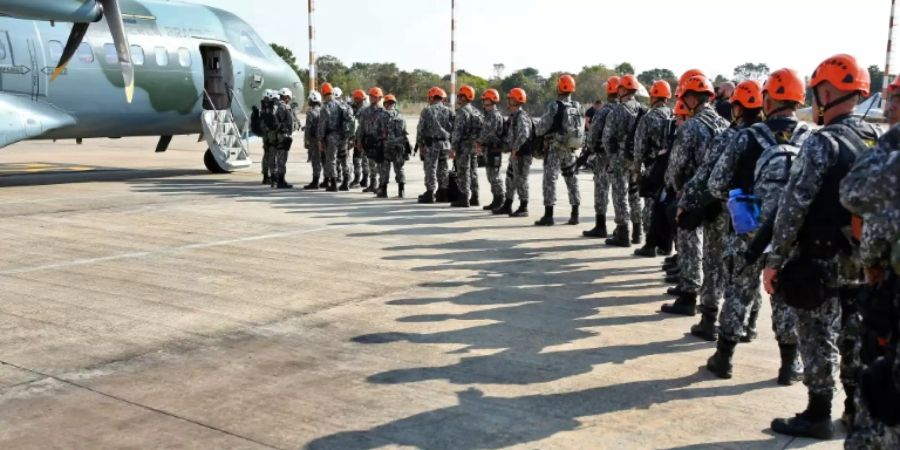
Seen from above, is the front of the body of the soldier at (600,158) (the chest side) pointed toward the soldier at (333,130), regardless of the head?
yes

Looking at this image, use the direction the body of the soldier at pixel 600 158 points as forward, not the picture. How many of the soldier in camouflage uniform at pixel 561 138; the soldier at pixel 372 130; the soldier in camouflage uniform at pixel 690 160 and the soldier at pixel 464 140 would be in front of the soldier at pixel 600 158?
3

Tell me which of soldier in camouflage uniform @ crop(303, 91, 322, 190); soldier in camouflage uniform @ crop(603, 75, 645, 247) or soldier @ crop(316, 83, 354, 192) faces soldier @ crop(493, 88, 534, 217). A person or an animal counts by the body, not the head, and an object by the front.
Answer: soldier in camouflage uniform @ crop(603, 75, 645, 247)

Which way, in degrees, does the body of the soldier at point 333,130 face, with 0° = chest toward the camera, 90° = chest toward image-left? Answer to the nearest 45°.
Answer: approximately 135°

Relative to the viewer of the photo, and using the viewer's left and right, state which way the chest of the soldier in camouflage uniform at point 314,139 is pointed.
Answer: facing to the left of the viewer

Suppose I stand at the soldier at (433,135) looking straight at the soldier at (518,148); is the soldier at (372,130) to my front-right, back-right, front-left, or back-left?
back-right

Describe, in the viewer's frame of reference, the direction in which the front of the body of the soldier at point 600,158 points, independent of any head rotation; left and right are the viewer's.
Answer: facing away from the viewer and to the left of the viewer

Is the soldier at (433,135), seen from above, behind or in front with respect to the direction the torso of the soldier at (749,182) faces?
in front

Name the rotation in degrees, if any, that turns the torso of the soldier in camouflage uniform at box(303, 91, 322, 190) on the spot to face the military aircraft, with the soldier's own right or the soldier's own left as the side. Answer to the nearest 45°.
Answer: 0° — they already face it

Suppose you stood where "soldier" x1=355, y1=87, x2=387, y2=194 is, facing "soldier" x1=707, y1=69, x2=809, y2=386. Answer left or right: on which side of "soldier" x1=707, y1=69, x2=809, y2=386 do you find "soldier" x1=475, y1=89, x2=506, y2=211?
left

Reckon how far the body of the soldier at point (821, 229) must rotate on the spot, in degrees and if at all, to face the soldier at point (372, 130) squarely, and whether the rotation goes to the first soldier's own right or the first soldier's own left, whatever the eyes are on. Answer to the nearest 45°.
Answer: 0° — they already face them

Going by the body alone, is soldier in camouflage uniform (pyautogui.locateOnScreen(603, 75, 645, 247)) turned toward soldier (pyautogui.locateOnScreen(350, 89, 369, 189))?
yes

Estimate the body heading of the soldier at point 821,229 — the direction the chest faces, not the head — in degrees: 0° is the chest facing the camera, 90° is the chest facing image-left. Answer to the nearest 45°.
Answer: approximately 135°

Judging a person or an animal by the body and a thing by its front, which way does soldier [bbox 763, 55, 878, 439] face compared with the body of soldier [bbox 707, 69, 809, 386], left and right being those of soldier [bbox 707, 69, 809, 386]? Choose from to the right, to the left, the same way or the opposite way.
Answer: the same way

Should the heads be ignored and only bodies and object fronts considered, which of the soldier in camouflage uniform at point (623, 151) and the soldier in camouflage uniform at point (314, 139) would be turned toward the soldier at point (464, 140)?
the soldier in camouflage uniform at point (623, 151)

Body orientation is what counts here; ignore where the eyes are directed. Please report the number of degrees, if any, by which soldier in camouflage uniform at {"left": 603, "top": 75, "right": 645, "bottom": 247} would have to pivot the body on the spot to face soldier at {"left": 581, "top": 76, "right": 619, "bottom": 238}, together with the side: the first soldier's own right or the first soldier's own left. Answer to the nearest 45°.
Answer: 0° — they already face them

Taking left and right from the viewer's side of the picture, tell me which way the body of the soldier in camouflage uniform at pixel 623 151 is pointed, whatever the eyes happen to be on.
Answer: facing away from the viewer and to the left of the viewer

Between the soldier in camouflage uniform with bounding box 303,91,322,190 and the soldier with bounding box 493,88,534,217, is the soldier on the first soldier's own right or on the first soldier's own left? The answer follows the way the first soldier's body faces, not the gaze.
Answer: on the first soldier's own left

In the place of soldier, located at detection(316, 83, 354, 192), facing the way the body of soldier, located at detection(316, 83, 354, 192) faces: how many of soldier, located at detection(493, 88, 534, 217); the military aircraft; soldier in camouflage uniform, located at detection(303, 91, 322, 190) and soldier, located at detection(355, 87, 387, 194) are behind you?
2

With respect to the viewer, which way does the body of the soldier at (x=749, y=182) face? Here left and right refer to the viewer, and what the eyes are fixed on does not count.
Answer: facing away from the viewer and to the left of the viewer

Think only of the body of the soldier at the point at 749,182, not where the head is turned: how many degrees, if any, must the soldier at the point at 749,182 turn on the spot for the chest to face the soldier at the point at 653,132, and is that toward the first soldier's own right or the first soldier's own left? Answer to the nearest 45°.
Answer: approximately 45° to the first soldier's own right

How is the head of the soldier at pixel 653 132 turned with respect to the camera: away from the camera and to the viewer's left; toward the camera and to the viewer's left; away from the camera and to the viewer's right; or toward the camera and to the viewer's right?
away from the camera and to the viewer's left

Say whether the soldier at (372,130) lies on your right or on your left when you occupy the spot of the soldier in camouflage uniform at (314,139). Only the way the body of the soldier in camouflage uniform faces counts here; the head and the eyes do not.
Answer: on your left
